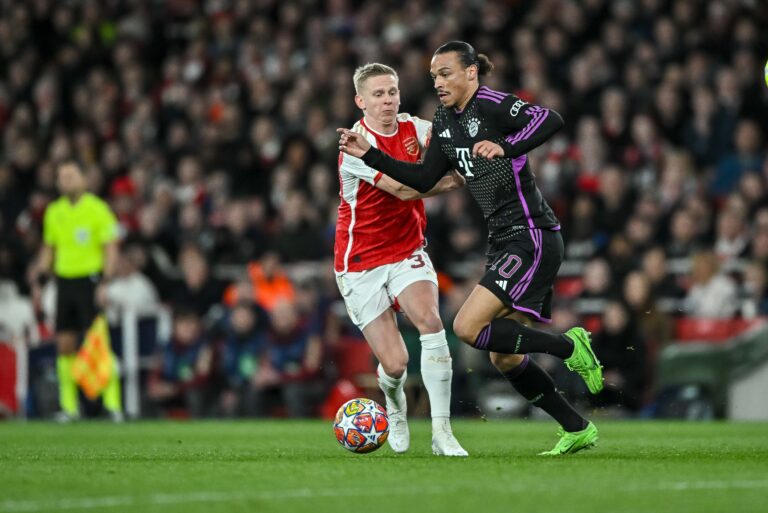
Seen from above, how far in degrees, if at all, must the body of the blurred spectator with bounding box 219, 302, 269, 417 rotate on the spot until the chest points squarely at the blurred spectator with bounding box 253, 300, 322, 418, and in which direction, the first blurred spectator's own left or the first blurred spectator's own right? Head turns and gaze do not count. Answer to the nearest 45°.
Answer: approximately 45° to the first blurred spectator's own left

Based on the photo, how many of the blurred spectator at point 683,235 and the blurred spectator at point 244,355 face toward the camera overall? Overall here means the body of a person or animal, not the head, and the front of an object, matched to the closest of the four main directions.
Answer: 2

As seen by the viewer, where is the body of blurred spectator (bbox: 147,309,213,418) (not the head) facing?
toward the camera

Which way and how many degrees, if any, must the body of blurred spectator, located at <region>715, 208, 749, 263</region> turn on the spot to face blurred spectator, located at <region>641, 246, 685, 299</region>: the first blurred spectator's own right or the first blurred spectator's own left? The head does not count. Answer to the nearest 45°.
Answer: approximately 90° to the first blurred spectator's own right

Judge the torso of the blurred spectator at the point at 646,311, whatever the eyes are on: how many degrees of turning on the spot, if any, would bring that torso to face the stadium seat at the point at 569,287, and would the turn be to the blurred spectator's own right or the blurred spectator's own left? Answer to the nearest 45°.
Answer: approximately 90° to the blurred spectator's own right

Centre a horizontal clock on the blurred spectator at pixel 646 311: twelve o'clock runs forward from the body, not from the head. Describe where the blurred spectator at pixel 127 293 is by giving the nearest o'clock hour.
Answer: the blurred spectator at pixel 127 293 is roughly at 2 o'clock from the blurred spectator at pixel 646 311.

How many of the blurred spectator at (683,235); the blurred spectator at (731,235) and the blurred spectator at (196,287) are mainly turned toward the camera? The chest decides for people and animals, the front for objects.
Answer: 3

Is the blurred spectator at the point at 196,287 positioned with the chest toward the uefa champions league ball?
yes

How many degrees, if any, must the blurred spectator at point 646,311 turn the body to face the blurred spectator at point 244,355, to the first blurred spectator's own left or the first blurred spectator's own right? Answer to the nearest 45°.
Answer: approximately 45° to the first blurred spectator's own right

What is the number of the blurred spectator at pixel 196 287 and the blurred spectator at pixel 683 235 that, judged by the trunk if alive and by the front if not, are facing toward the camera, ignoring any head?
2
